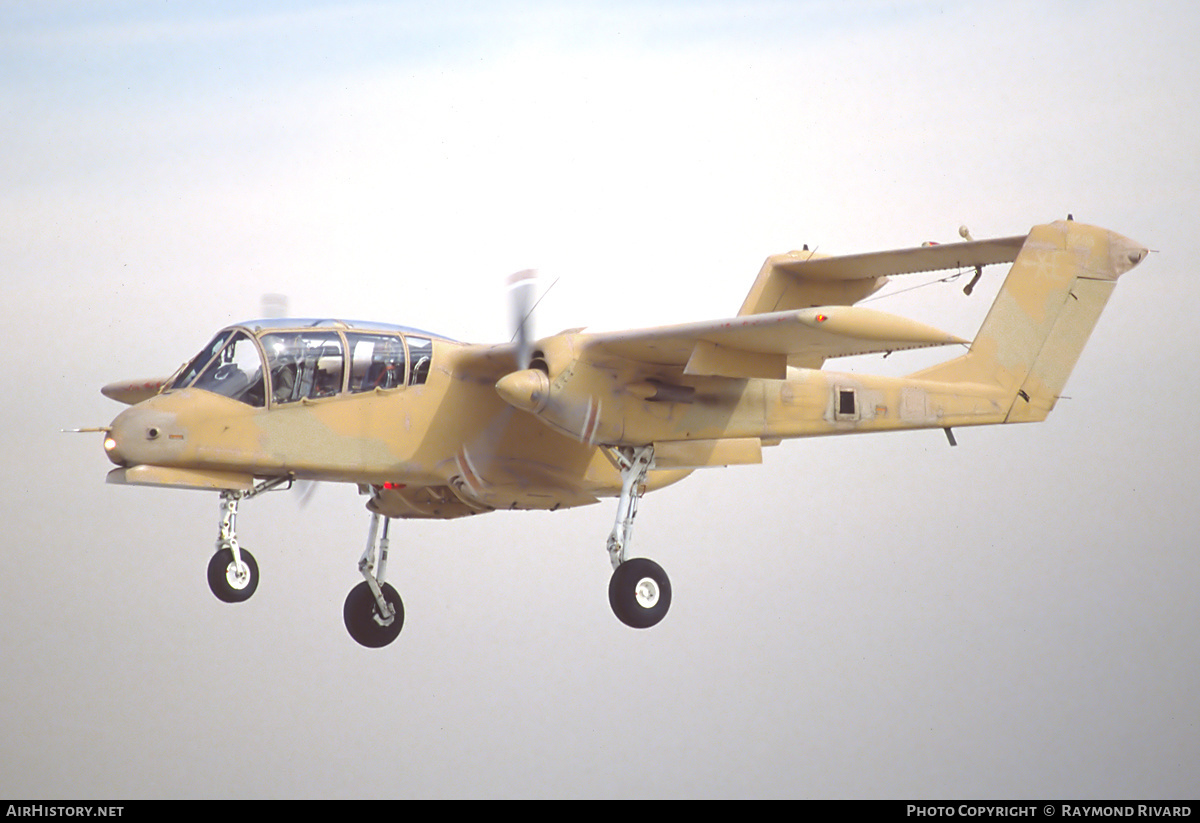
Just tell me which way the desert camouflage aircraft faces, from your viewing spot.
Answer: facing the viewer and to the left of the viewer
